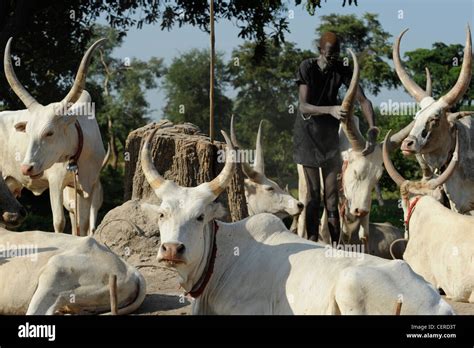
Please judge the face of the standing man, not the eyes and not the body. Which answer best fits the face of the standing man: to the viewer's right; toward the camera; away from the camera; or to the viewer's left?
toward the camera

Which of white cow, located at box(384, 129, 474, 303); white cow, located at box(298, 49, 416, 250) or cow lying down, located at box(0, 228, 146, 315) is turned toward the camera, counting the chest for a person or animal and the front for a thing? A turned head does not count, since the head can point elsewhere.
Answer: white cow, located at box(298, 49, 416, 250)

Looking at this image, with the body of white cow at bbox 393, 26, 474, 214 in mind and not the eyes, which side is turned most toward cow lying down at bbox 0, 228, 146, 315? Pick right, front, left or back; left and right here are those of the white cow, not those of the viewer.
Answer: front

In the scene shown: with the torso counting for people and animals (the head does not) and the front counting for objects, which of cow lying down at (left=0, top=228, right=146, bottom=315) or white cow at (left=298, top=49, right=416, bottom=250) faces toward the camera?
the white cow

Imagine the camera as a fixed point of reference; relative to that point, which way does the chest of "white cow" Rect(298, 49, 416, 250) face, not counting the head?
toward the camera

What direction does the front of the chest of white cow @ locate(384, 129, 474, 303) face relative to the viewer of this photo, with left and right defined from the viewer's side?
facing away from the viewer and to the left of the viewer

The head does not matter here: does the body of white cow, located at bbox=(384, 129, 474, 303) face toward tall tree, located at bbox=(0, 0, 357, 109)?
yes

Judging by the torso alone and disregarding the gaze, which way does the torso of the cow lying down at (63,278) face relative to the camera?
to the viewer's left

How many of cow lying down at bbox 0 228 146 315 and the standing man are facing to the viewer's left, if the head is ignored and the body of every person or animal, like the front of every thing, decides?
1

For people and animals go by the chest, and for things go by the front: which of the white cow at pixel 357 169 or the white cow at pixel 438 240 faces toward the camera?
the white cow at pixel 357 169

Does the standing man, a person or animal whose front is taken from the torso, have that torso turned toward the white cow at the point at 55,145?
no

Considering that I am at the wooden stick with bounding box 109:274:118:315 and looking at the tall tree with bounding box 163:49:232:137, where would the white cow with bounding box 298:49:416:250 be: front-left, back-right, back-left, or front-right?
front-right

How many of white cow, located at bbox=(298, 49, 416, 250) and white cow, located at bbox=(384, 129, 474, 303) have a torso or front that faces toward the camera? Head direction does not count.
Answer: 1
